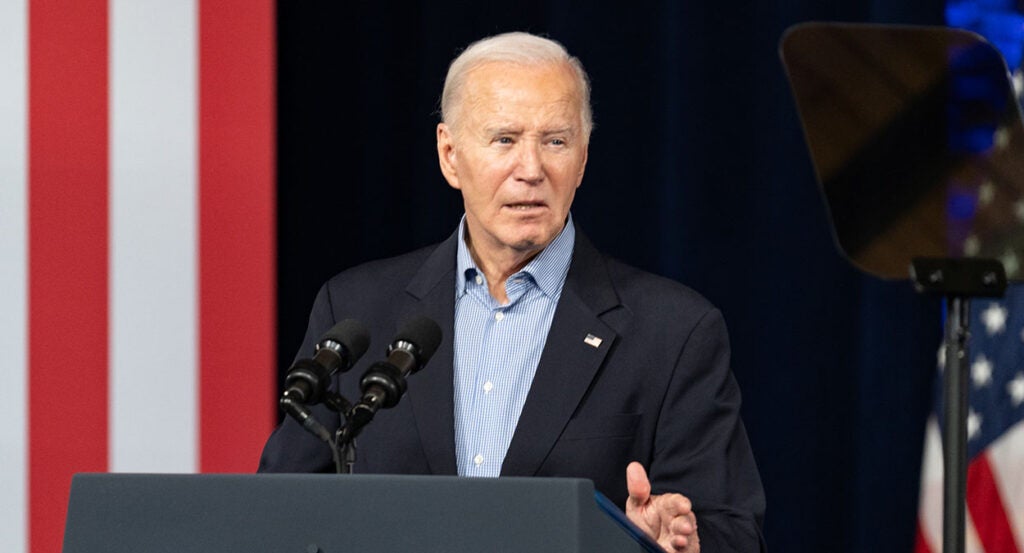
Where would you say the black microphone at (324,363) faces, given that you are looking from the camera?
facing away from the viewer and to the right of the viewer

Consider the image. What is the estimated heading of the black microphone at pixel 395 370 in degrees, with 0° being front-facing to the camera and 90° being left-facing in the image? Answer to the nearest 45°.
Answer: approximately 225°

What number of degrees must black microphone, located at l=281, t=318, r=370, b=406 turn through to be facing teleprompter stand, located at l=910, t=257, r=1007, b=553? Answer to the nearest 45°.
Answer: approximately 45° to its right

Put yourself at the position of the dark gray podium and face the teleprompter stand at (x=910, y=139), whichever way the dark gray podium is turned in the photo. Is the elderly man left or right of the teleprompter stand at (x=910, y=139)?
left

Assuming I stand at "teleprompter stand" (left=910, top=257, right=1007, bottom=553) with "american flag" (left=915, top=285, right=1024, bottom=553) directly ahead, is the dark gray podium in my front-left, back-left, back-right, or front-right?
back-left

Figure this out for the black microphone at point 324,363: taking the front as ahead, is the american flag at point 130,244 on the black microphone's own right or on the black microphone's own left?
on the black microphone's own left

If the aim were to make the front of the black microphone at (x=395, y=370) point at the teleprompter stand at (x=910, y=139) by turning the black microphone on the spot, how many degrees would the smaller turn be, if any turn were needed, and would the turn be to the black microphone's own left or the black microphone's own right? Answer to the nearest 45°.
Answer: approximately 45° to the black microphone's own right

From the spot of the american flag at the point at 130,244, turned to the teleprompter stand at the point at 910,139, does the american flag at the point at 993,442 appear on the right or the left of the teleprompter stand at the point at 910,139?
left
